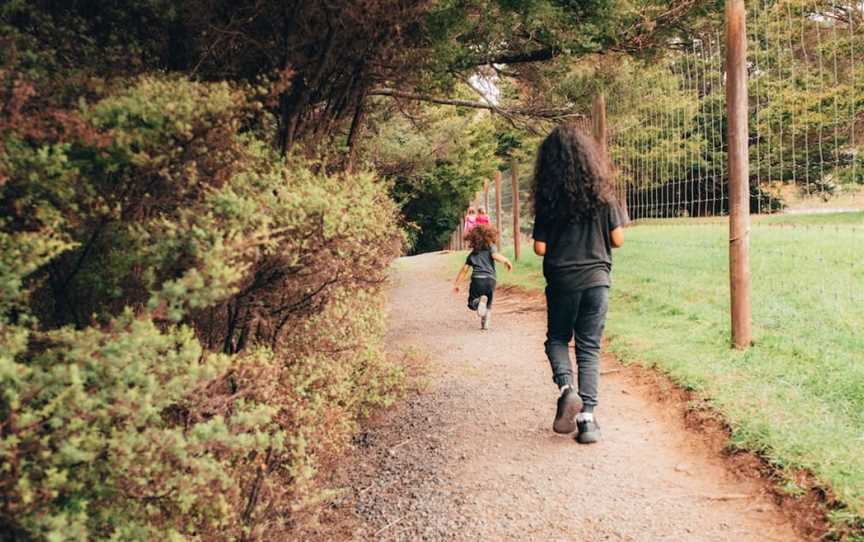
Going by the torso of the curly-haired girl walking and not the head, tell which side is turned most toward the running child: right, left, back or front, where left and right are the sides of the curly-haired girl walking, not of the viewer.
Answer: front

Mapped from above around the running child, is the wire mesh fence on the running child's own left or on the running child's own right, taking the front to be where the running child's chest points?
on the running child's own right

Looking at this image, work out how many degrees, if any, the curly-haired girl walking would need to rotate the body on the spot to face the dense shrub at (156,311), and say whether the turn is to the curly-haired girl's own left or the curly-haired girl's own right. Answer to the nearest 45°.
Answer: approximately 135° to the curly-haired girl's own left

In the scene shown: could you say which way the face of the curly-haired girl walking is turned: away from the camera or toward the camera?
away from the camera

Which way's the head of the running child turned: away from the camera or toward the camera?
away from the camera

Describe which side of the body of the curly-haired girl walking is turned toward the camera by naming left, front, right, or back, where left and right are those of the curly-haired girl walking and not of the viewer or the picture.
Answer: back

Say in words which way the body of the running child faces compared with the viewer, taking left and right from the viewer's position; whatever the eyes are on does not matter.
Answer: facing away from the viewer

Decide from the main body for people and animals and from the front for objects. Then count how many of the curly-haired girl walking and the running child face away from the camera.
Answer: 2

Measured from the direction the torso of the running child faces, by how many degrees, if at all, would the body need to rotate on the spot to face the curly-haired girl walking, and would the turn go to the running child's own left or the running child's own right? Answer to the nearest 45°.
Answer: approximately 180°

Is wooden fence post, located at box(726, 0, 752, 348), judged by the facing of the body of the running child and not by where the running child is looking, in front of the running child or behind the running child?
behind

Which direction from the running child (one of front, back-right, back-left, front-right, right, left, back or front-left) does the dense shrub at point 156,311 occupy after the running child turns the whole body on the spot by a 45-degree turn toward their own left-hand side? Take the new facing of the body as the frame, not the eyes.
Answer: back-left
